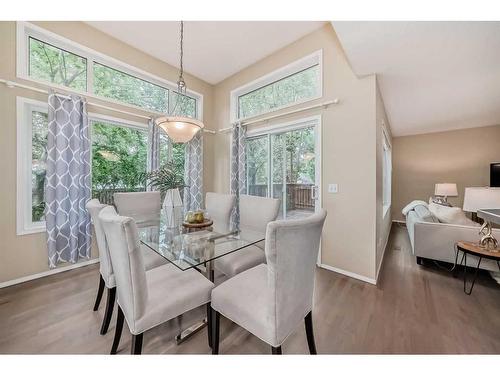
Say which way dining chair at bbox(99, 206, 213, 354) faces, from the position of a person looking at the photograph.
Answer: facing away from the viewer and to the right of the viewer

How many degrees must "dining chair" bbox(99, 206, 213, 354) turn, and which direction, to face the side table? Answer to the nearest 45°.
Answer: approximately 45° to its right

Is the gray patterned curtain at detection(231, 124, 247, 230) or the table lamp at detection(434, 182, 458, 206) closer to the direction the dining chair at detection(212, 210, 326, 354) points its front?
the gray patterned curtain

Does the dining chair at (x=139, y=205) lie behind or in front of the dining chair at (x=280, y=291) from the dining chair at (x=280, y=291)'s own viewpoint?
in front

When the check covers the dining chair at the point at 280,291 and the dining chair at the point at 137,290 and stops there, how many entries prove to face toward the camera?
0

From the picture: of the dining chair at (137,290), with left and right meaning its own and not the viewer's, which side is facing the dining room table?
front

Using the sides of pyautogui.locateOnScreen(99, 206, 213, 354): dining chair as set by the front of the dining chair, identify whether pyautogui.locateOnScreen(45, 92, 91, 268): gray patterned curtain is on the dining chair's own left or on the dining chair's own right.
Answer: on the dining chair's own left

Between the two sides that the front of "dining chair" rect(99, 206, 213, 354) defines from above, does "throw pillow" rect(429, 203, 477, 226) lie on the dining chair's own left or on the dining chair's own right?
on the dining chair's own right

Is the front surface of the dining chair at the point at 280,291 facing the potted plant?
yes

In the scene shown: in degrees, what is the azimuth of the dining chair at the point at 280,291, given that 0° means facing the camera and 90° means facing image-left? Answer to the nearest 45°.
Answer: approximately 135°
